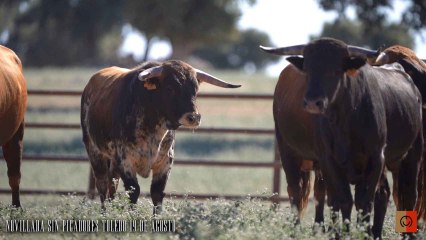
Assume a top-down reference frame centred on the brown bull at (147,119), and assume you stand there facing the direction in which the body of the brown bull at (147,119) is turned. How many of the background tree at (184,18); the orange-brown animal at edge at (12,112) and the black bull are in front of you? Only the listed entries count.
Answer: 1

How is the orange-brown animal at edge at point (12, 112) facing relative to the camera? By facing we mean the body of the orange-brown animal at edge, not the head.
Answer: to the viewer's left

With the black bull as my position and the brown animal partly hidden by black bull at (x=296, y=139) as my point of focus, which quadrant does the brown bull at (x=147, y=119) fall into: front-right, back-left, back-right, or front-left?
front-left

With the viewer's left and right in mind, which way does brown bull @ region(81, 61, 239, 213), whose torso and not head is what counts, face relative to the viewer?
facing the viewer and to the right of the viewer

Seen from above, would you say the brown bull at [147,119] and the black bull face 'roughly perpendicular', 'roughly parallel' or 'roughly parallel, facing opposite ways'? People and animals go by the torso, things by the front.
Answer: roughly perpendicular

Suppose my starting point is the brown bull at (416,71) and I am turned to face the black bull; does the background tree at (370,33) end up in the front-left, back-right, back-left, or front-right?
back-right

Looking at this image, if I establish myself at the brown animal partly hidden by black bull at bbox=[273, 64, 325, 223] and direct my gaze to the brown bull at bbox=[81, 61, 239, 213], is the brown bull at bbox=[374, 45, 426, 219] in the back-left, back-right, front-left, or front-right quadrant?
back-right

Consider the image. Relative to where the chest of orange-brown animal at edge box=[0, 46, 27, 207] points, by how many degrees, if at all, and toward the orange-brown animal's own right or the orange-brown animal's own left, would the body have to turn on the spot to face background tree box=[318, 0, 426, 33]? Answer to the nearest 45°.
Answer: approximately 135° to the orange-brown animal's own right
